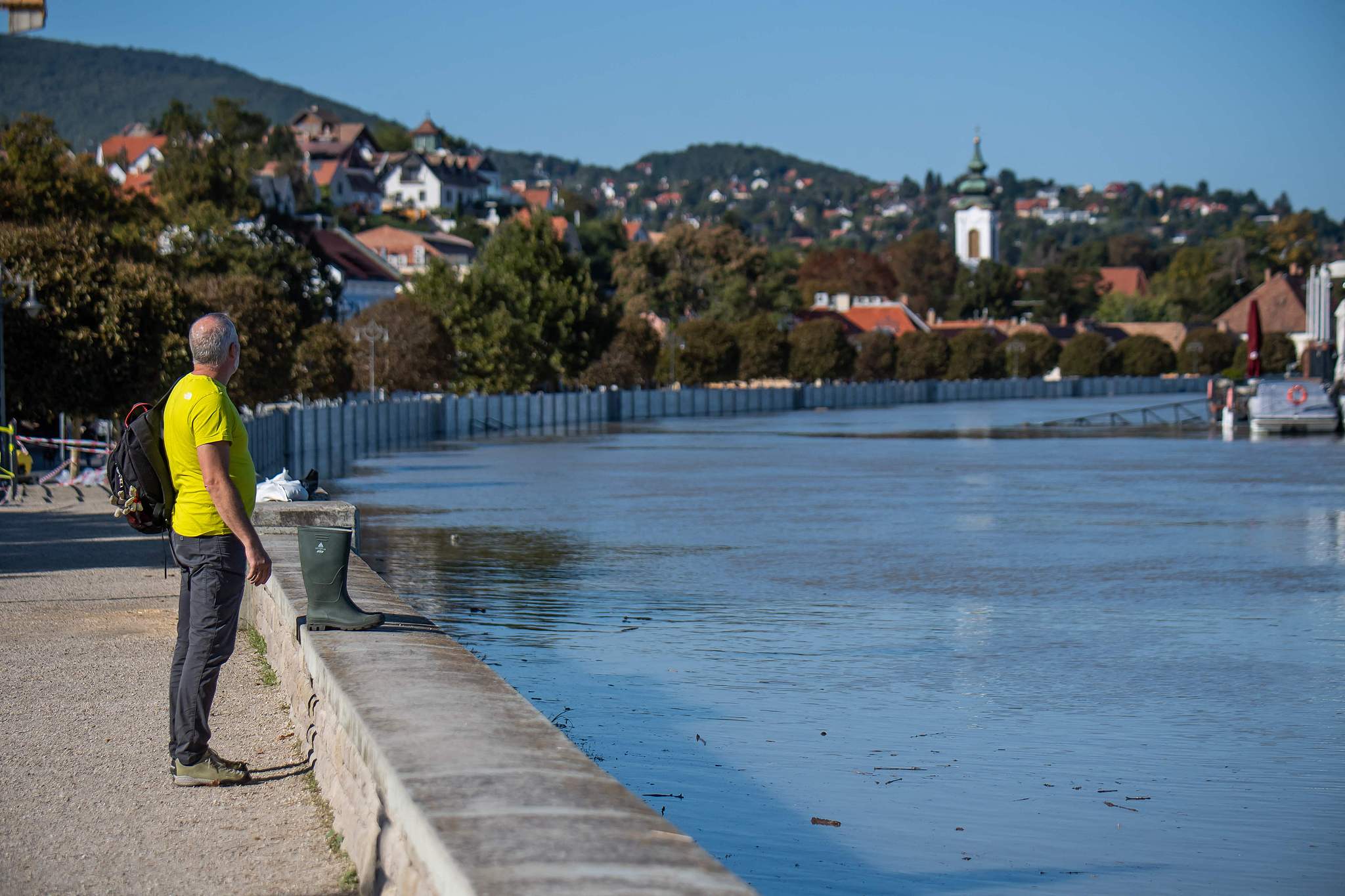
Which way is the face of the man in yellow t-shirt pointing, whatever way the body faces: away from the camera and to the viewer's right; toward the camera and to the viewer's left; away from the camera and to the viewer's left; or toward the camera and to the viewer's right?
away from the camera and to the viewer's right

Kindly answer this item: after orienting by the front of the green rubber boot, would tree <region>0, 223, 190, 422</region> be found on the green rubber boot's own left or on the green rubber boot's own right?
on the green rubber boot's own left

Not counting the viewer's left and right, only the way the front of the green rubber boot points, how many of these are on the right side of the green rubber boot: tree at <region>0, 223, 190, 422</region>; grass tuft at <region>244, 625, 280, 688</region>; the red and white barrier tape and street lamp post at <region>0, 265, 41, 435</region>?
0

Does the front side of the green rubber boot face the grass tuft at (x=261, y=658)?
no

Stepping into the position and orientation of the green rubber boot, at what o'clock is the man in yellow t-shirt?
The man in yellow t-shirt is roughly at 4 o'clock from the green rubber boot.

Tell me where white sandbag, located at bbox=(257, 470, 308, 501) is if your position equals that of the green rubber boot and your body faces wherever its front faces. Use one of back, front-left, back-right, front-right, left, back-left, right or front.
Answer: left

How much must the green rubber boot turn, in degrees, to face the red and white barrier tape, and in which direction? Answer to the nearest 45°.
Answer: approximately 90° to its left

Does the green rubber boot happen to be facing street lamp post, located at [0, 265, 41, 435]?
no

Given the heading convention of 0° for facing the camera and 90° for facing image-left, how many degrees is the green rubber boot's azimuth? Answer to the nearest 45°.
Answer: approximately 270°
